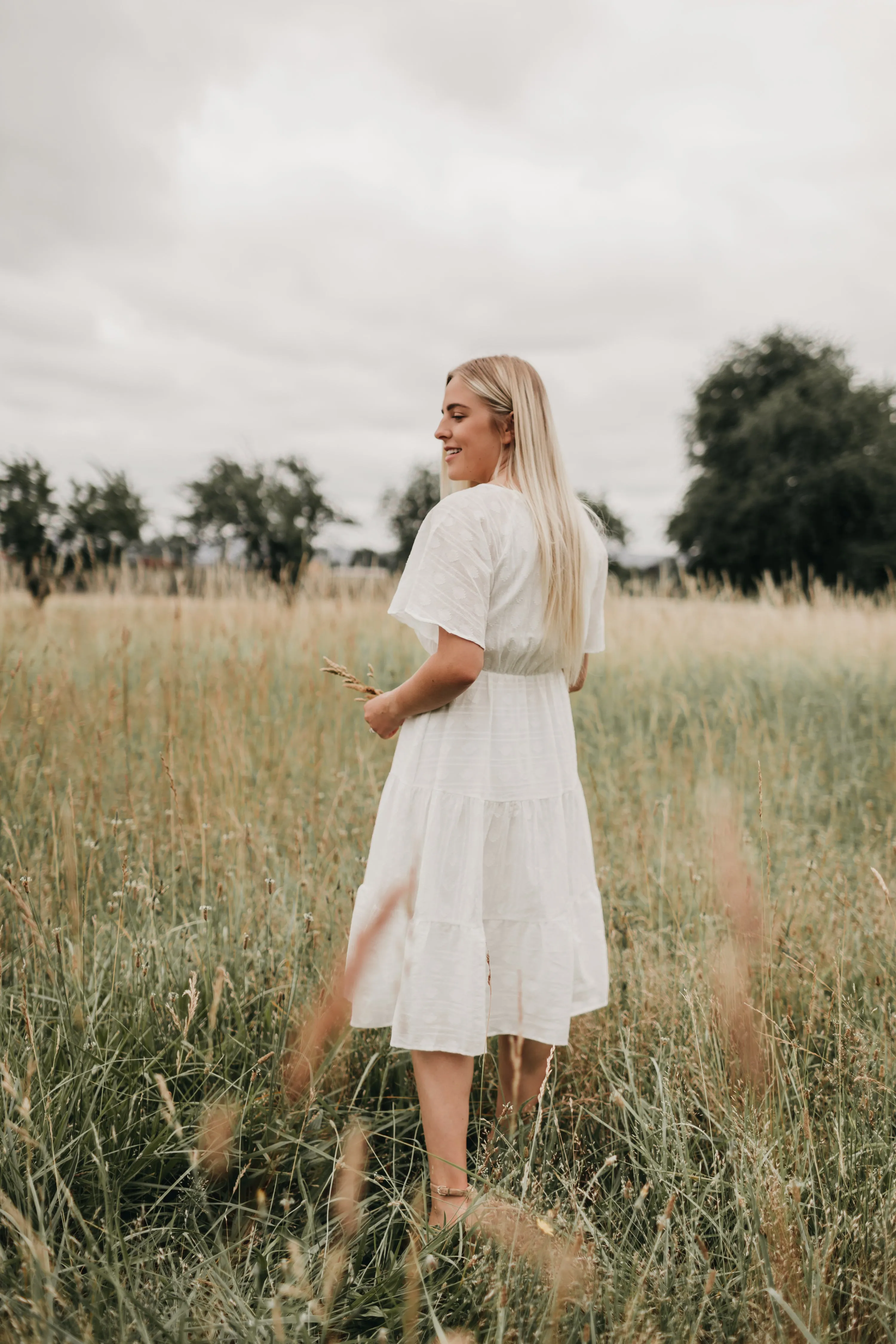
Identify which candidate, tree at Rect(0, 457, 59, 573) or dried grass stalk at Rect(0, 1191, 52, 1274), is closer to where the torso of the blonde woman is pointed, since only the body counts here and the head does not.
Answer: the tree

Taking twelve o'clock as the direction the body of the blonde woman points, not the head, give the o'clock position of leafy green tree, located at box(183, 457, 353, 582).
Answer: The leafy green tree is roughly at 1 o'clock from the blonde woman.

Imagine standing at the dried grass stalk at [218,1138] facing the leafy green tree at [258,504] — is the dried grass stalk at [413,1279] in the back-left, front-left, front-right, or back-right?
back-right

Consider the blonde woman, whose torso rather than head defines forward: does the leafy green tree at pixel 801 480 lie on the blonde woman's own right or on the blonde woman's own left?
on the blonde woman's own right

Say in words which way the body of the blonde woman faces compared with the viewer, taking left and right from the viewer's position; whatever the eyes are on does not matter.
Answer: facing away from the viewer and to the left of the viewer

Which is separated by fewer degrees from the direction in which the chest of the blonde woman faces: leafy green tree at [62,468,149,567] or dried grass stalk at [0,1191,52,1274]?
the leafy green tree

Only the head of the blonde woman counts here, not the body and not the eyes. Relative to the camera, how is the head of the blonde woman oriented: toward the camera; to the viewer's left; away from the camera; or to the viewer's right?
to the viewer's left
